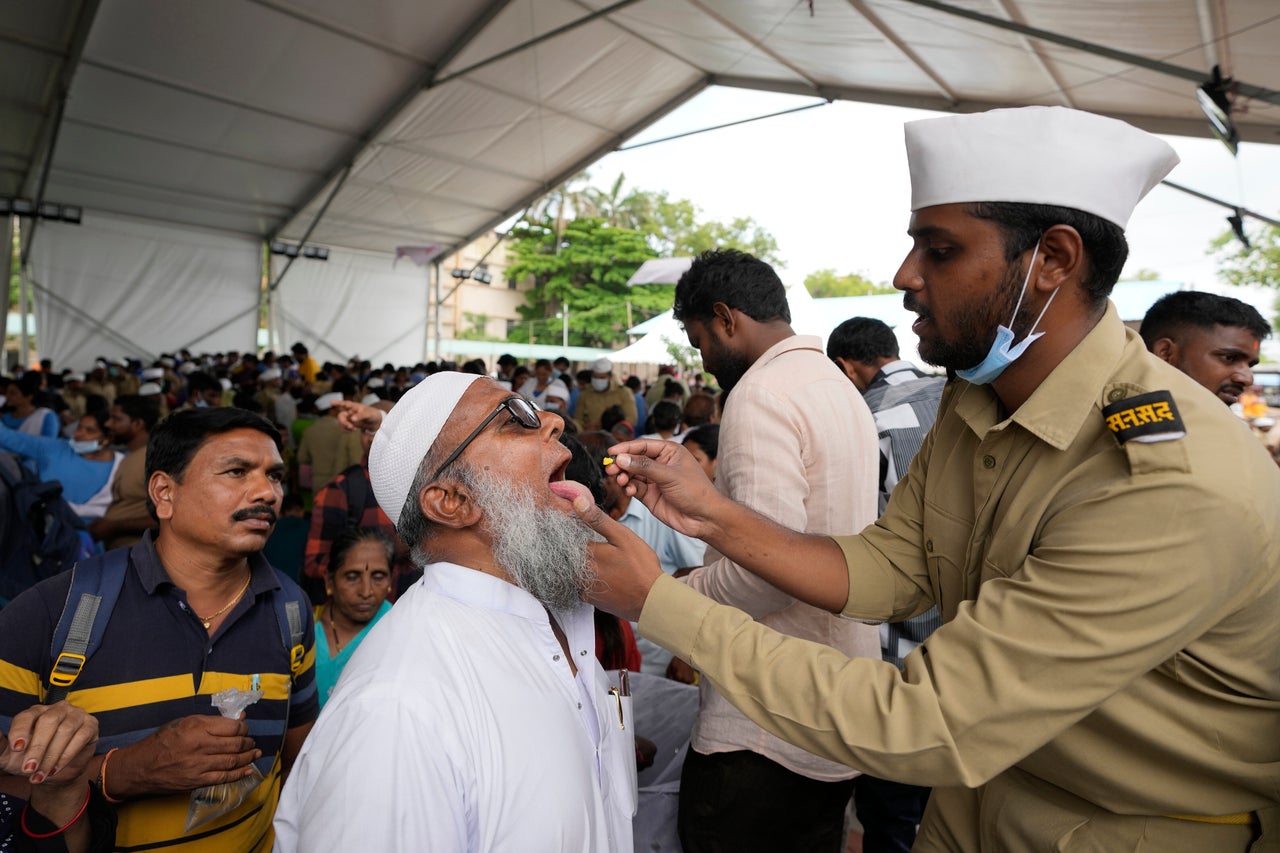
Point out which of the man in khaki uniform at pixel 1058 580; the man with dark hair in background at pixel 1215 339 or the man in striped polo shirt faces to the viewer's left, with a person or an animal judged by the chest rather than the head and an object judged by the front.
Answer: the man in khaki uniform

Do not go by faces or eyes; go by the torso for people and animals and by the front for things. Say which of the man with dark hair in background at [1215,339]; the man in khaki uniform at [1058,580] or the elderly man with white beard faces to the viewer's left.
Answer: the man in khaki uniform

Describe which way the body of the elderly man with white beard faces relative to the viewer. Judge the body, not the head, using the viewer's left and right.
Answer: facing to the right of the viewer

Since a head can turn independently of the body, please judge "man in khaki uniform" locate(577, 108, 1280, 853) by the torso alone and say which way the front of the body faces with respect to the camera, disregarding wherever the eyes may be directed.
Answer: to the viewer's left

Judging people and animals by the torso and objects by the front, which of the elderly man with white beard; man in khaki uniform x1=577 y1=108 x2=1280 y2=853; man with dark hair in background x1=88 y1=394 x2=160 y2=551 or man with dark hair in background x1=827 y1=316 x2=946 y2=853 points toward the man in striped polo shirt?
the man in khaki uniform

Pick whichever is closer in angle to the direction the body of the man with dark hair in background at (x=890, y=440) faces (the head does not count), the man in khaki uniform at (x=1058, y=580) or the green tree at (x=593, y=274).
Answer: the green tree

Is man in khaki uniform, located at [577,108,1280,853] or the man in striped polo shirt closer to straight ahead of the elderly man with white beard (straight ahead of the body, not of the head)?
the man in khaki uniform

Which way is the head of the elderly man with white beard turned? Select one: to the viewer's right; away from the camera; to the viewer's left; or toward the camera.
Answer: to the viewer's right

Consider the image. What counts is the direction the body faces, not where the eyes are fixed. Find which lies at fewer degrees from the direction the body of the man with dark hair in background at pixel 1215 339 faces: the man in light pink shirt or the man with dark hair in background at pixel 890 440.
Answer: the man in light pink shirt

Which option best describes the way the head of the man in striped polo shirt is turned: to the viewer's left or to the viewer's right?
to the viewer's right

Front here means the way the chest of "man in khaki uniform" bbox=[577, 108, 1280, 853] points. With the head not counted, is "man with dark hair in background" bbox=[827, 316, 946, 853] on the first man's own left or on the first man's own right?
on the first man's own right

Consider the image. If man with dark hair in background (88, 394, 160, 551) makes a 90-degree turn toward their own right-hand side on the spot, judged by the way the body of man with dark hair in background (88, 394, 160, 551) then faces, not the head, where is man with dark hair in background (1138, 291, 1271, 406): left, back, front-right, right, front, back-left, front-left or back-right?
back-right
